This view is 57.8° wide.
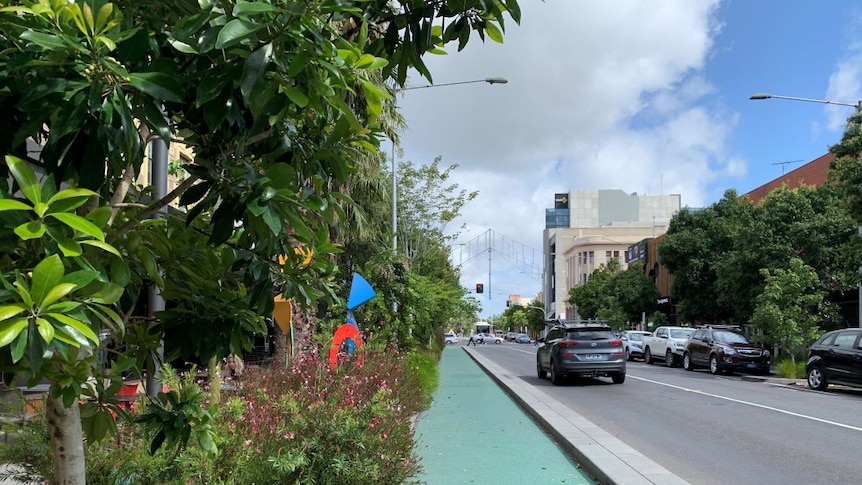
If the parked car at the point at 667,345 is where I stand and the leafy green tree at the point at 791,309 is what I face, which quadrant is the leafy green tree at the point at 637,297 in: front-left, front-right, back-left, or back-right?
back-left

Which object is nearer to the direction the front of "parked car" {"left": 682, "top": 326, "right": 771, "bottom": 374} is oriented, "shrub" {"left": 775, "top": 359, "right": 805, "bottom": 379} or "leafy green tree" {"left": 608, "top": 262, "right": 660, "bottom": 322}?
the shrub

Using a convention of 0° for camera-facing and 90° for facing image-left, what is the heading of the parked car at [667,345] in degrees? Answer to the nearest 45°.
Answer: approximately 315°

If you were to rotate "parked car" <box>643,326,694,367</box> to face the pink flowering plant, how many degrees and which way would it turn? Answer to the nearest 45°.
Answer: approximately 45° to its right

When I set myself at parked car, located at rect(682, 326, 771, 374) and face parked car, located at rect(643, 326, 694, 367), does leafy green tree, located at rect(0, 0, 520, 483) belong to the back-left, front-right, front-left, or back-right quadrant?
back-left
